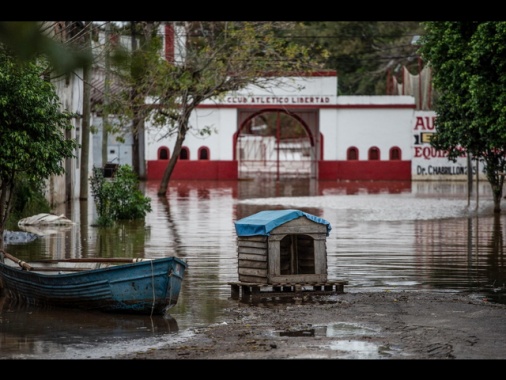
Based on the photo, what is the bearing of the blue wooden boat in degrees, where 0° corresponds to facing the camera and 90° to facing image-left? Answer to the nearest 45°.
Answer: approximately 315°

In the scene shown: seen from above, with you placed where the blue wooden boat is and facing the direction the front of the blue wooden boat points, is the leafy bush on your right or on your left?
on your left

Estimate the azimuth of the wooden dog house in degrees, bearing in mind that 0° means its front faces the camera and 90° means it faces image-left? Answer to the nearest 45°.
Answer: approximately 315°

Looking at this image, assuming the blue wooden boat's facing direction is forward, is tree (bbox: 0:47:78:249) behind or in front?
behind

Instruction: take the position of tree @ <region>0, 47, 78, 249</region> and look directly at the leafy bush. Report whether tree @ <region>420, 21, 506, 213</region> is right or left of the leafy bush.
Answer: right

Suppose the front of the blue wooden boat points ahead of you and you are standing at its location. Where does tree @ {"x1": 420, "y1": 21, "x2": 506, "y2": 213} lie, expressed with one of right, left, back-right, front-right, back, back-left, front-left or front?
left

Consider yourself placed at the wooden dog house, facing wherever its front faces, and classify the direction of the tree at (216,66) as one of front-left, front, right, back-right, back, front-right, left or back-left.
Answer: back-left

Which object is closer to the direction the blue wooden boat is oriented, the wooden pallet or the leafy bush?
the wooden pallet

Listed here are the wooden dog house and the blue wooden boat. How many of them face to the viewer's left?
0

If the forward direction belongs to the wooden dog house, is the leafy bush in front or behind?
behind

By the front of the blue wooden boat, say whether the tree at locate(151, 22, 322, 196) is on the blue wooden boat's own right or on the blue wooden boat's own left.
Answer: on the blue wooden boat's own left
